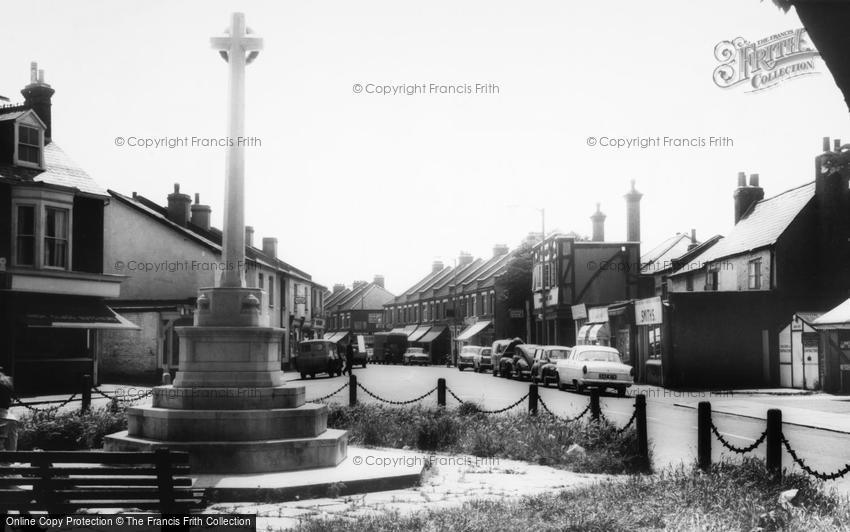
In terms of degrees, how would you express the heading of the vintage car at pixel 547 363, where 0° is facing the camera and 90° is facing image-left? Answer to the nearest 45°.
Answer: approximately 315°

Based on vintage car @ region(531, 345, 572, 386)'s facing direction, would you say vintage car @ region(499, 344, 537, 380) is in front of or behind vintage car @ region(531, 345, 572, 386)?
behind

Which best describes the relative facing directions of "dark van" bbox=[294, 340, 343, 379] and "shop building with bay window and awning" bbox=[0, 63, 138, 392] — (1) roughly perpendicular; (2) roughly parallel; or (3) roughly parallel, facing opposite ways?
roughly perpendicular

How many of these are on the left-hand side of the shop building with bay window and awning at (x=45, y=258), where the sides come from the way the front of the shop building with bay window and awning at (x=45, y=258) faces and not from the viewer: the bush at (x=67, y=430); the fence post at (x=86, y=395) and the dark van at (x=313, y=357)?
1
